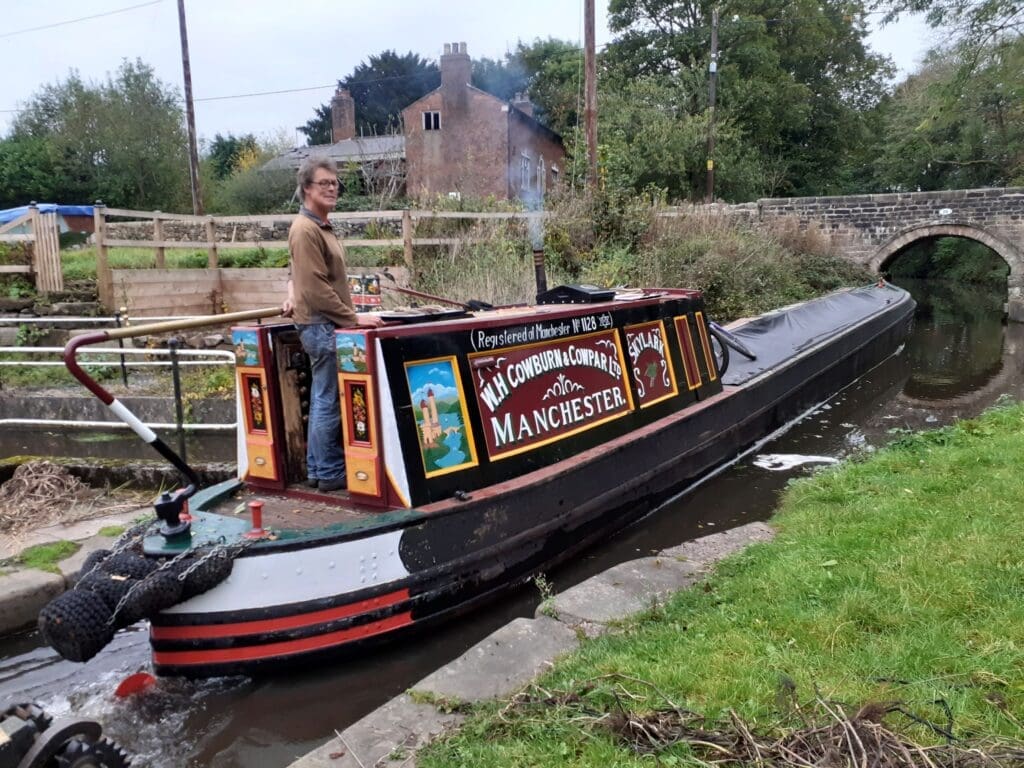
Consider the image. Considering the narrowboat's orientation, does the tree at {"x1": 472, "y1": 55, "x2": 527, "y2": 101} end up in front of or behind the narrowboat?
in front

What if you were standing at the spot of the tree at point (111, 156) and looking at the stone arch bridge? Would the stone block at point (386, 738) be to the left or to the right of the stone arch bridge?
right

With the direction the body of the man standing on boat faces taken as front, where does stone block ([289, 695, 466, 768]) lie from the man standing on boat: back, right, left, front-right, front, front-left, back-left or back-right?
right

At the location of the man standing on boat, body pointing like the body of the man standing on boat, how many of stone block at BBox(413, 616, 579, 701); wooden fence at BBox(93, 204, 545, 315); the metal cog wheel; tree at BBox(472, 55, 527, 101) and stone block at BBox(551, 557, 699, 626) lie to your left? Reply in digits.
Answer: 2

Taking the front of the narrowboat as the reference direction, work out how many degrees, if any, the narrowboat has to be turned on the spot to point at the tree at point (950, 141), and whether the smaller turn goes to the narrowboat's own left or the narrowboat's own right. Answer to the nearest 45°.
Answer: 0° — it already faces it

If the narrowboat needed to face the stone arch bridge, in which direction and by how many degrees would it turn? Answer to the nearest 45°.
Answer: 0° — it already faces it

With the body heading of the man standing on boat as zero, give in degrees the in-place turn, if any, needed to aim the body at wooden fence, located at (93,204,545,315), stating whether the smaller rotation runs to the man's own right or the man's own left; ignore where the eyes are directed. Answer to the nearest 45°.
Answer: approximately 90° to the man's own left

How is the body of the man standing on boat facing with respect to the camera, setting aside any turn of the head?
to the viewer's right

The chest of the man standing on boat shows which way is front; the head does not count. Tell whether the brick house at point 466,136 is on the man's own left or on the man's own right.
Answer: on the man's own left

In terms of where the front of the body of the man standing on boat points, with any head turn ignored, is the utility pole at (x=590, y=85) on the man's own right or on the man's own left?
on the man's own left

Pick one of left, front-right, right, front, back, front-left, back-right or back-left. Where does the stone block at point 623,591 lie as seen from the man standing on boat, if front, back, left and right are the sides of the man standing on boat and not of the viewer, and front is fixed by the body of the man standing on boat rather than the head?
front-right

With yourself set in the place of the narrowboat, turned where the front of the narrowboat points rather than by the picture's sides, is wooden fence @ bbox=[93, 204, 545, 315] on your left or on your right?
on your left
